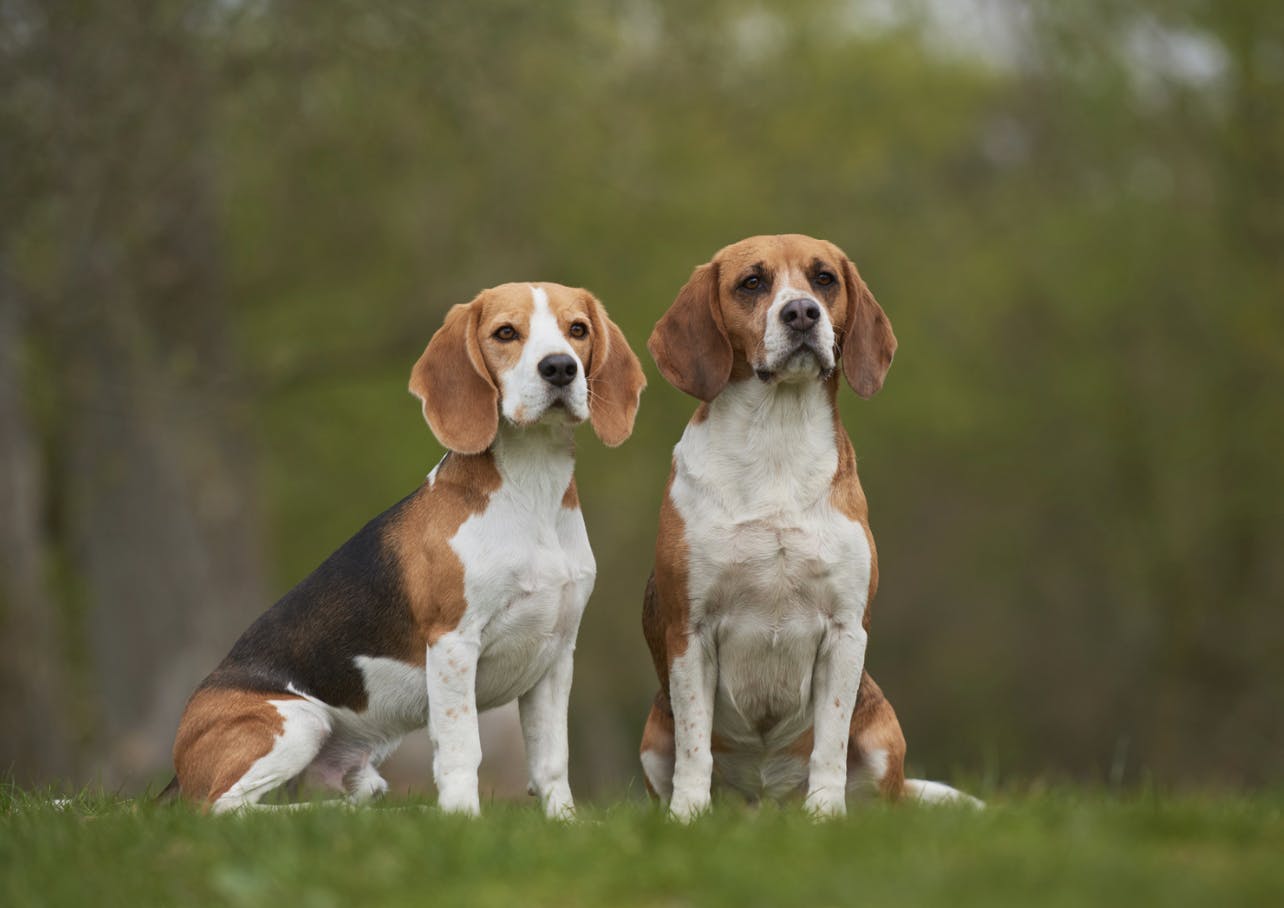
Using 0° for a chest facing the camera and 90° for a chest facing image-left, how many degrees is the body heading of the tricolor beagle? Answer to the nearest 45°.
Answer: approximately 315°

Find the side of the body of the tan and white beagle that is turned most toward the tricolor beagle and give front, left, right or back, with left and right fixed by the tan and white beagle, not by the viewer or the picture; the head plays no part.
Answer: right

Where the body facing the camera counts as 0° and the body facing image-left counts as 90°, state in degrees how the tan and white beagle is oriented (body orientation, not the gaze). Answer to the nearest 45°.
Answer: approximately 0°
